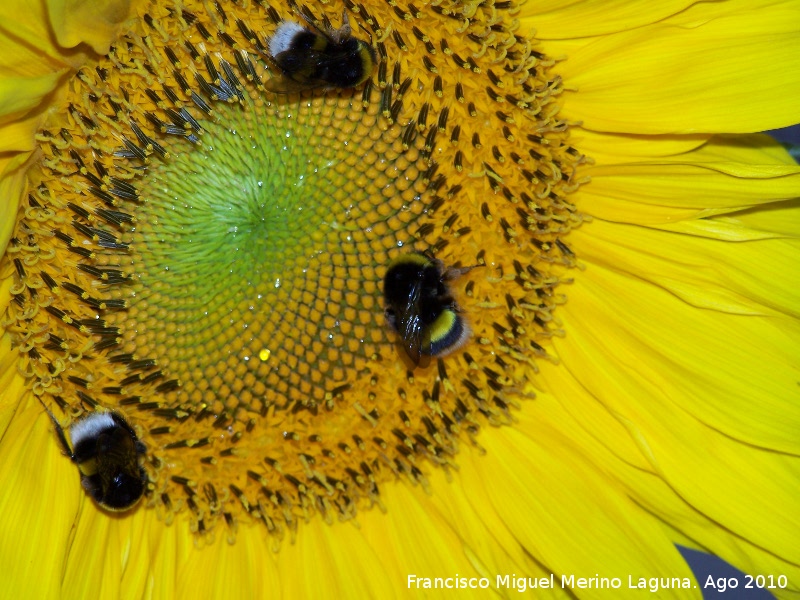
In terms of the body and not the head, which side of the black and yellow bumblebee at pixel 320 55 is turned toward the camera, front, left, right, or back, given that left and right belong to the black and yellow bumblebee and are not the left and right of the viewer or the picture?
right

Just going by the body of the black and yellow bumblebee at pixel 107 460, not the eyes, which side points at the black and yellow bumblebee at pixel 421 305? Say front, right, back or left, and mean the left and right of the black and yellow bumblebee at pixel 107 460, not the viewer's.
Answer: left

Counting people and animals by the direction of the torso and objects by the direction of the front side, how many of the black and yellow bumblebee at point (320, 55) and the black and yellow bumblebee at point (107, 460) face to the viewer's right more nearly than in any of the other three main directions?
1
